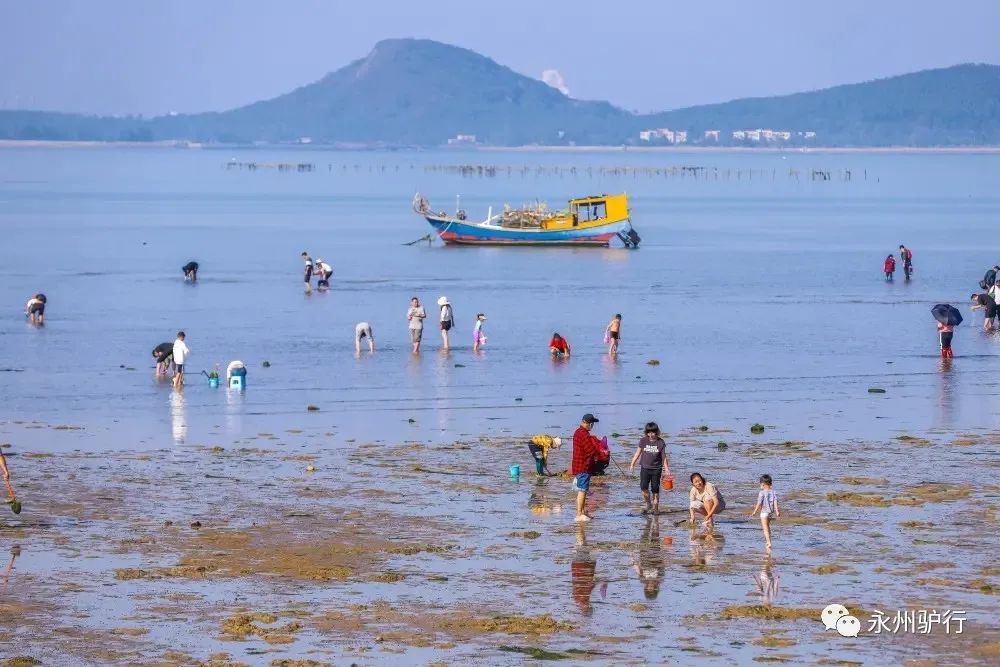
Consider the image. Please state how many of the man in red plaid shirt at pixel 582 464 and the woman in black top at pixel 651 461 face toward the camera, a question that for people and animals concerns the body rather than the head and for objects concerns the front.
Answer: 1

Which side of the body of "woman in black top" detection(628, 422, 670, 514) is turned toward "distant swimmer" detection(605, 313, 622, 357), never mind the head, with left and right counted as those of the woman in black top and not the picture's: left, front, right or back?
back

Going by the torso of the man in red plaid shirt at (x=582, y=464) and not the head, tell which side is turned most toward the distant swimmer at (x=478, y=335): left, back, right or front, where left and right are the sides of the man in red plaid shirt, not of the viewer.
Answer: left

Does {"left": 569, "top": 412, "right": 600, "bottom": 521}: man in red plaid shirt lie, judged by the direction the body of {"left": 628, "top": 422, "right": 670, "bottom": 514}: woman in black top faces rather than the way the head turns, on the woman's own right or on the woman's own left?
on the woman's own right

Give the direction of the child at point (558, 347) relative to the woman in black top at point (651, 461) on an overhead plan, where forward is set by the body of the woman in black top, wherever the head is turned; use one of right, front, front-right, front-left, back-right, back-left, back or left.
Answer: back

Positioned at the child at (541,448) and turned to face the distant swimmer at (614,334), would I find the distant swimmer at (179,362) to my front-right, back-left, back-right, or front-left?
front-left

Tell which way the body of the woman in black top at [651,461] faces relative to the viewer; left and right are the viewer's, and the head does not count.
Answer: facing the viewer

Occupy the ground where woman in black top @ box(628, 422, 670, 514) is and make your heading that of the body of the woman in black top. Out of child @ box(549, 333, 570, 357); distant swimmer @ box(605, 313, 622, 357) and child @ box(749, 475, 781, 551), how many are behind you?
2

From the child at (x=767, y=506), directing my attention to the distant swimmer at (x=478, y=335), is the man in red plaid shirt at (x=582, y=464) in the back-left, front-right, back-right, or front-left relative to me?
front-left

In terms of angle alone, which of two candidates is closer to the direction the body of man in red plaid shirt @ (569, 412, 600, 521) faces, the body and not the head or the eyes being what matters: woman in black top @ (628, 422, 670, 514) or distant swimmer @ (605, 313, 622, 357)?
the woman in black top

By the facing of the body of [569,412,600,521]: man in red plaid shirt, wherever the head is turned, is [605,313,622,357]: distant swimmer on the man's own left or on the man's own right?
on the man's own left

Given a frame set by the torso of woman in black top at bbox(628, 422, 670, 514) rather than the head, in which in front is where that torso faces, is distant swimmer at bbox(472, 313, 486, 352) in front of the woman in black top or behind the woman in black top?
behind

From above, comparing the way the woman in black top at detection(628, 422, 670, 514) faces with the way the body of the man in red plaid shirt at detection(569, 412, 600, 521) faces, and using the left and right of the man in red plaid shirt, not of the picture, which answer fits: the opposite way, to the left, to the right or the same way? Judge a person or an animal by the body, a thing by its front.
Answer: to the right

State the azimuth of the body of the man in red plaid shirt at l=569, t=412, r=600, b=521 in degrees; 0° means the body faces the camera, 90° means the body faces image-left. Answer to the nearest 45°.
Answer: approximately 270°
